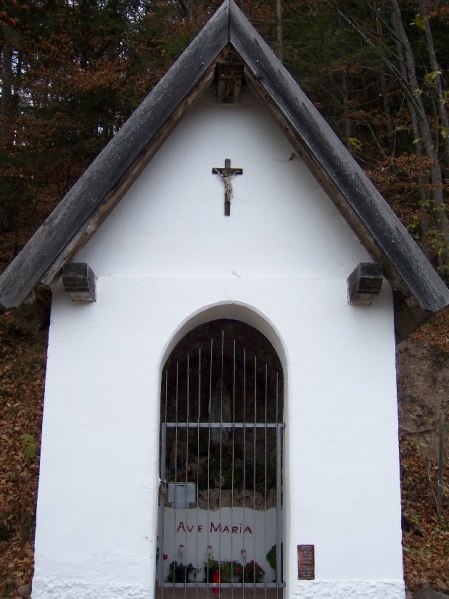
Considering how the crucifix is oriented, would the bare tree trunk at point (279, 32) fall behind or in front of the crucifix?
behind

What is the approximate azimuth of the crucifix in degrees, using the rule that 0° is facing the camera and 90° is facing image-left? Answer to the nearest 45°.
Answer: approximately 0°

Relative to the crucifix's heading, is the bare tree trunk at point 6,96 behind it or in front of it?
behind

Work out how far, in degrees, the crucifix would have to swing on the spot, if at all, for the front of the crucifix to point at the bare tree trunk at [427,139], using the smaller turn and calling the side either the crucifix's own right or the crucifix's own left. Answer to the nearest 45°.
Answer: approximately 135° to the crucifix's own left
